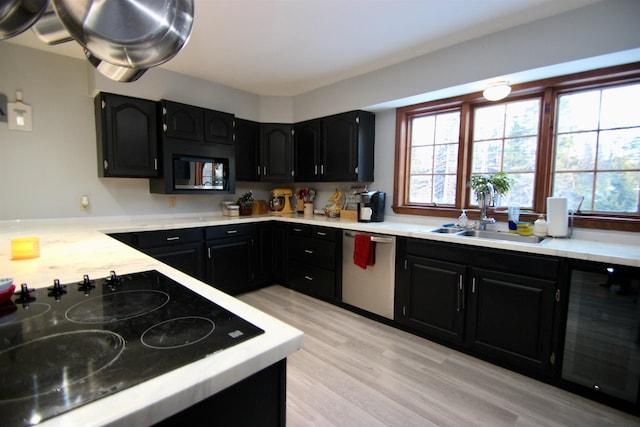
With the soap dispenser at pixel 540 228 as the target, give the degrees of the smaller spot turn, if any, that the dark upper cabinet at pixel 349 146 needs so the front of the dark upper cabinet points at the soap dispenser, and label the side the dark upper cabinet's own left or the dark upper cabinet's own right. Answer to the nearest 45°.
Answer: approximately 90° to the dark upper cabinet's own left

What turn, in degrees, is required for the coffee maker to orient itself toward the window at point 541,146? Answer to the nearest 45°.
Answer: approximately 135° to its left

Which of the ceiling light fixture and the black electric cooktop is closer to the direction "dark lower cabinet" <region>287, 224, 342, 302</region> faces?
the black electric cooktop

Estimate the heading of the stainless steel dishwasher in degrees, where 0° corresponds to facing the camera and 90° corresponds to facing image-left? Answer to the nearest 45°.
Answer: approximately 45°

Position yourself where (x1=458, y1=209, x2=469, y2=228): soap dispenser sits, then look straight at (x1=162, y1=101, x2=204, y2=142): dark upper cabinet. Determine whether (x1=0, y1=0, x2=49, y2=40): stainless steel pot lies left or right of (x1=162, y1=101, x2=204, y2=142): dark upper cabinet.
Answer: left

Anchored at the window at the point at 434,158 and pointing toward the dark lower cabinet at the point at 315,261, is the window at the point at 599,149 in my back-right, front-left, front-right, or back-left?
back-left

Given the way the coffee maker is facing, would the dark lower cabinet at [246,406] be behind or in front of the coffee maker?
in front

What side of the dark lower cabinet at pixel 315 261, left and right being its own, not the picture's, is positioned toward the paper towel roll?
left

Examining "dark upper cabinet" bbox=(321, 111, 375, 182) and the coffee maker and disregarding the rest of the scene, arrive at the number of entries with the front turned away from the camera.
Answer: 0

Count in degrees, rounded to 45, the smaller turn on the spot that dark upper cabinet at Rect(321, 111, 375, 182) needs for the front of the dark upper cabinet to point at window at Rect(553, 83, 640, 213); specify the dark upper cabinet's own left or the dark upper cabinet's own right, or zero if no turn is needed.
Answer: approximately 90° to the dark upper cabinet's own left

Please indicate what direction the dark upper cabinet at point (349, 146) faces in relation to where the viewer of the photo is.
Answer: facing the viewer and to the left of the viewer
